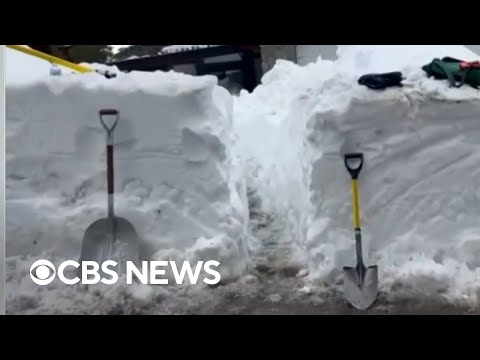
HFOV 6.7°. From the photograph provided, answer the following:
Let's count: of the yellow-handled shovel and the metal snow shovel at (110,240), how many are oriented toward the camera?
2

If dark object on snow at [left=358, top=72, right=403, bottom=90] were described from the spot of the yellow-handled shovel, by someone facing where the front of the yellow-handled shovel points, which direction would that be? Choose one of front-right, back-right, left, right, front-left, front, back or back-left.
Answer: back

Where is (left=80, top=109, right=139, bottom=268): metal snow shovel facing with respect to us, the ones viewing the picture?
facing the viewer

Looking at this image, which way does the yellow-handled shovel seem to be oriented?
toward the camera
